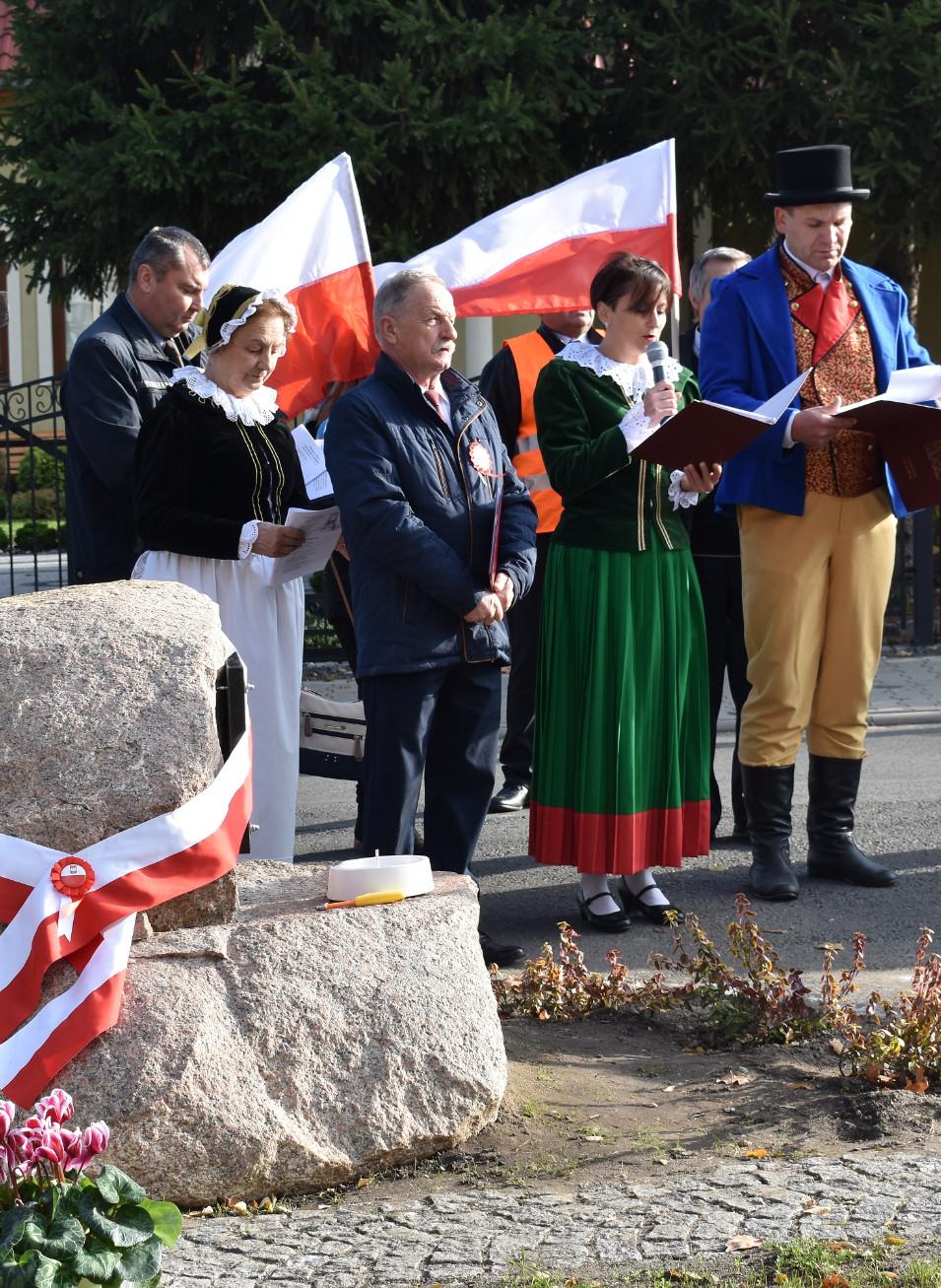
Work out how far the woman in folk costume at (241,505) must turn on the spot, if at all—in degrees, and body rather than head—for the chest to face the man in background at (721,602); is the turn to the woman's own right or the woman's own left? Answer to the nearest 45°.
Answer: approximately 90° to the woman's own left

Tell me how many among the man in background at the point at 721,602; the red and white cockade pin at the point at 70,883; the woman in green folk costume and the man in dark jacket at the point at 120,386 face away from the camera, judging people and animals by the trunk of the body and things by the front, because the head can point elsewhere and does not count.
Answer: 0

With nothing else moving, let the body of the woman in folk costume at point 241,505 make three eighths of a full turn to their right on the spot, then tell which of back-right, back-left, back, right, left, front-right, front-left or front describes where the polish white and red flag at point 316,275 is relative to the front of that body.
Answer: right

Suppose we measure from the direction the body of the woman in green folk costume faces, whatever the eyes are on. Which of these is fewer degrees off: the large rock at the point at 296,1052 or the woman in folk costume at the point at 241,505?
the large rock

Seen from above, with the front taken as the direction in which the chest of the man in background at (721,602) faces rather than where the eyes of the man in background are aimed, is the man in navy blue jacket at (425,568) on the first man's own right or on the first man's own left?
on the first man's own right

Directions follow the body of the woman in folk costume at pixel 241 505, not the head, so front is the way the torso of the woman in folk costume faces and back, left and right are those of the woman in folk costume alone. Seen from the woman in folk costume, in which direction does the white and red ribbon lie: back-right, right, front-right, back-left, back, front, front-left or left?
front-right

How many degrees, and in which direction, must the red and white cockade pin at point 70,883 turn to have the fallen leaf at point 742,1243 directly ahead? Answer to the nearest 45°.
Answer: approximately 45° to its left

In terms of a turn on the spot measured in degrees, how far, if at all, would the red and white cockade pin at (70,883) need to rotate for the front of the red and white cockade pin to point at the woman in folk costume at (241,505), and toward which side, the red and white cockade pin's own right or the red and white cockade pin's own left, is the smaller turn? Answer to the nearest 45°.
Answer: approximately 180°

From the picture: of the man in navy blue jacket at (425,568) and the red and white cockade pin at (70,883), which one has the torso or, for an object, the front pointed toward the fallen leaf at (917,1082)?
the man in navy blue jacket

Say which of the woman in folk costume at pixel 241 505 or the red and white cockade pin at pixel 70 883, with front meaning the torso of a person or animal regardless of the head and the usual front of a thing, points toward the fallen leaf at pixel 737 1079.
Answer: the woman in folk costume

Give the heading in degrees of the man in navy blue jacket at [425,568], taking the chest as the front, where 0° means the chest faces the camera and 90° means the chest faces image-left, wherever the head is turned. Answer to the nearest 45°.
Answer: approximately 315°

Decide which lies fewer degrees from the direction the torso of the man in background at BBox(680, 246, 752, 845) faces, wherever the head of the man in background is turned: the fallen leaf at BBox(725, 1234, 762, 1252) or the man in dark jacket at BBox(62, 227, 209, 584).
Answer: the fallen leaf

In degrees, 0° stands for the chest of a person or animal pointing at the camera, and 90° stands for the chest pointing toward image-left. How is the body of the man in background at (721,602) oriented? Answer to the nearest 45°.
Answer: approximately 315°

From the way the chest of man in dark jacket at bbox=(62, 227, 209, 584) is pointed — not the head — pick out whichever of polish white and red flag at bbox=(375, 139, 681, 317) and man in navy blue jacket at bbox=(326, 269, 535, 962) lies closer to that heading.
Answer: the man in navy blue jacket

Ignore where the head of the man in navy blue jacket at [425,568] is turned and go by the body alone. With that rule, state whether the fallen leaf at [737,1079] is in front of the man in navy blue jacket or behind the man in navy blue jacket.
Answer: in front

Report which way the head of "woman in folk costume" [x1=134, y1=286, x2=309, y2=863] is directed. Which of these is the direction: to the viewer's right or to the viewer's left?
to the viewer's right

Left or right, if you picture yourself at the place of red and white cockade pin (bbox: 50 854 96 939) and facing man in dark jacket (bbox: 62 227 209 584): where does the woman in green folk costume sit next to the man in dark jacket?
right
